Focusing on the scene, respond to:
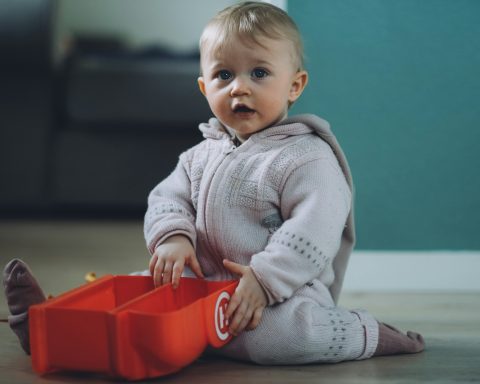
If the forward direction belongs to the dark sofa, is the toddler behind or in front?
in front

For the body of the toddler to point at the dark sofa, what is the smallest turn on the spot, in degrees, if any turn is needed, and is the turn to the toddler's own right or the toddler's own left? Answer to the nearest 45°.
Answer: approximately 135° to the toddler's own right

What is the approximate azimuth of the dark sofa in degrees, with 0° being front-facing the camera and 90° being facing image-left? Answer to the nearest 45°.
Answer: approximately 0°

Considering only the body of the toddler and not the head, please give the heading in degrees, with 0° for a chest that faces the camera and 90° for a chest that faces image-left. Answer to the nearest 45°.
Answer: approximately 45°

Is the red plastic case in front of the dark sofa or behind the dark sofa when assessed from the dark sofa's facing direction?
in front

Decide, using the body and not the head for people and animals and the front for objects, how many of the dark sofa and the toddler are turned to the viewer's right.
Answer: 0
